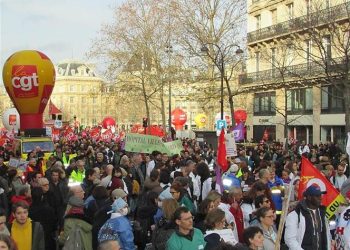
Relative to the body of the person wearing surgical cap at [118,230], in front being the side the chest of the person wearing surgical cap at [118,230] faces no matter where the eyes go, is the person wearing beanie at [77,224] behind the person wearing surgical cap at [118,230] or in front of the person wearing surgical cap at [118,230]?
behind

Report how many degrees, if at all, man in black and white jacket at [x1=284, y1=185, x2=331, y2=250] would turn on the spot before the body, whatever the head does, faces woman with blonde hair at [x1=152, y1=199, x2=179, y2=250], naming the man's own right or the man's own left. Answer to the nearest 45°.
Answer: approximately 135° to the man's own right

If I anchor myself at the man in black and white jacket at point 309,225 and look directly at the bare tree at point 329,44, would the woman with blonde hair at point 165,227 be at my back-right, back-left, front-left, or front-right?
back-left
